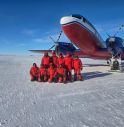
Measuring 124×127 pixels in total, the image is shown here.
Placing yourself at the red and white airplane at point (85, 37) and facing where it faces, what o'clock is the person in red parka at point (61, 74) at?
The person in red parka is roughly at 11 o'clock from the red and white airplane.

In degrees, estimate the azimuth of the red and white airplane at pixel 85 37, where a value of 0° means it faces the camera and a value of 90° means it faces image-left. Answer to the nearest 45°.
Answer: approximately 45°

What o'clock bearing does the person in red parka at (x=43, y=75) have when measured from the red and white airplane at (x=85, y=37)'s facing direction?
The person in red parka is roughly at 11 o'clock from the red and white airplane.

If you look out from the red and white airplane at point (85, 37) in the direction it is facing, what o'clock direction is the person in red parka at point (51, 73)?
The person in red parka is roughly at 11 o'clock from the red and white airplane.

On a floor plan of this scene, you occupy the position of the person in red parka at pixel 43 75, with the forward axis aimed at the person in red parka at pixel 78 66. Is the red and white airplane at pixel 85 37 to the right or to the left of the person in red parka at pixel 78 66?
left

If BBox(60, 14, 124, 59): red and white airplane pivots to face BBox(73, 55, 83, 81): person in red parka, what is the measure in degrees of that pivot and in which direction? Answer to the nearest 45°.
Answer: approximately 45° to its left

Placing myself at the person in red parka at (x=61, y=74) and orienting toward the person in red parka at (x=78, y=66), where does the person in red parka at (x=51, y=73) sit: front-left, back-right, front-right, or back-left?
back-left

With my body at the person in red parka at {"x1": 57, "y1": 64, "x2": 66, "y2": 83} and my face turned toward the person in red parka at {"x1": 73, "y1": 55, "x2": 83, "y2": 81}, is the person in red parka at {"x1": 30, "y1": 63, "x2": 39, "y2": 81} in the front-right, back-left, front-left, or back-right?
back-left
